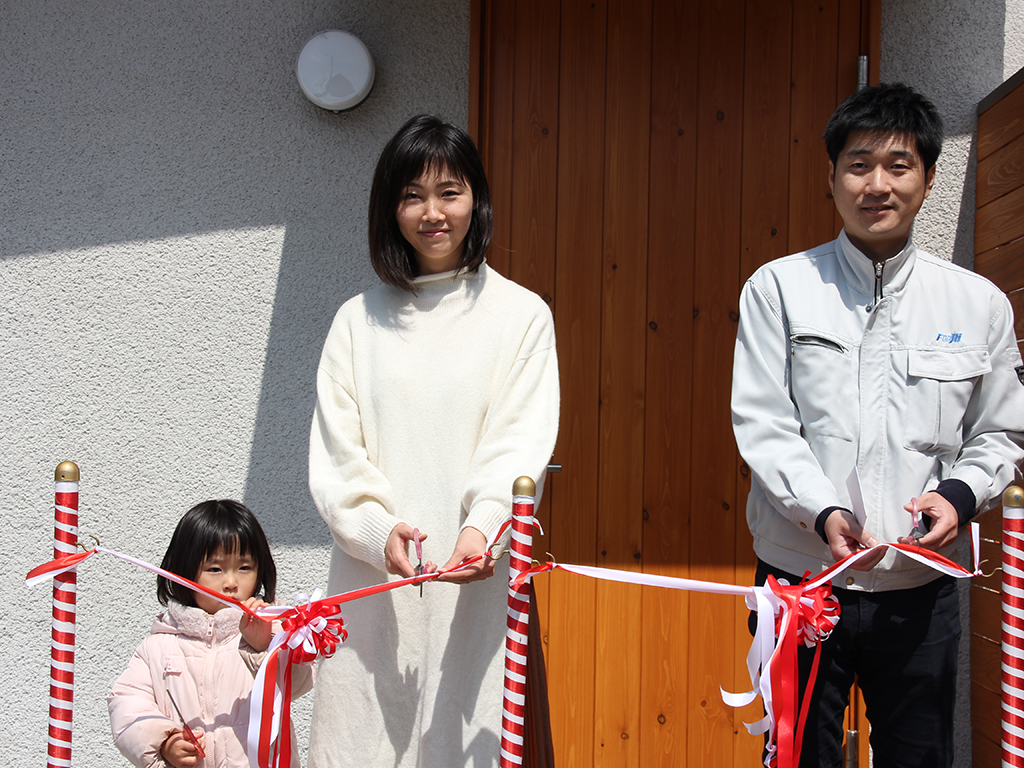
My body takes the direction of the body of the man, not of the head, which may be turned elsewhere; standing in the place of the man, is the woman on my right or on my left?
on my right

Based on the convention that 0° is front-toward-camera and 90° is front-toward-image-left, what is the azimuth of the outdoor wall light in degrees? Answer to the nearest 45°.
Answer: approximately 0°

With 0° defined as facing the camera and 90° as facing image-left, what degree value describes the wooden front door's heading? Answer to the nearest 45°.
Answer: approximately 0°

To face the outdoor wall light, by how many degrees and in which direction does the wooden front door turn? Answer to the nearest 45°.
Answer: approximately 90° to its right

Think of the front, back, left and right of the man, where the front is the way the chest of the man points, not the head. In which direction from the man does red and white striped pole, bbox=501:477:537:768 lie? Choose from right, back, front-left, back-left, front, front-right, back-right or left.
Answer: front-right

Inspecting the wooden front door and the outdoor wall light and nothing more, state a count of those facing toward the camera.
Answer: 2
